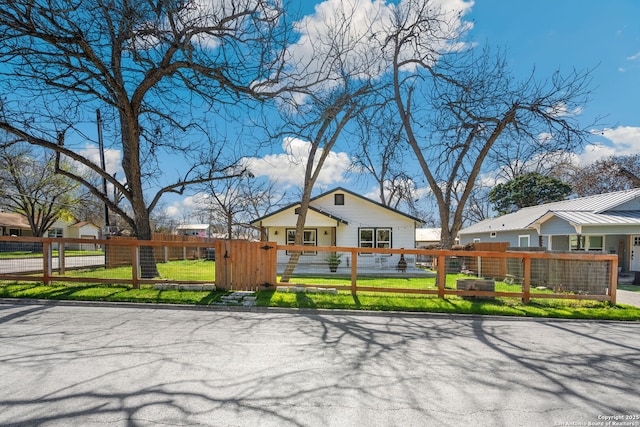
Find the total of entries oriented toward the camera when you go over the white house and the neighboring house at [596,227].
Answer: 2

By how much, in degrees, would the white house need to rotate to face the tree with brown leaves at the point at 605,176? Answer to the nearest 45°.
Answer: approximately 135° to its left

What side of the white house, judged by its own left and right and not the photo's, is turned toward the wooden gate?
front

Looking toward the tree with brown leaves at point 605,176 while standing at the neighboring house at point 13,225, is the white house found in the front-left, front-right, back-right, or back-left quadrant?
front-right

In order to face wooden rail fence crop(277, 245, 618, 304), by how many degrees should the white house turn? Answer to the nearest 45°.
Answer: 0° — it already faces it

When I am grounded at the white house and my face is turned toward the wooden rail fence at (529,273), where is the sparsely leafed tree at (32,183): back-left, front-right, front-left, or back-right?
back-right

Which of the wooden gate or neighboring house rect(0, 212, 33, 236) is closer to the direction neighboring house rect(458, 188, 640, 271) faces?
the wooden gate

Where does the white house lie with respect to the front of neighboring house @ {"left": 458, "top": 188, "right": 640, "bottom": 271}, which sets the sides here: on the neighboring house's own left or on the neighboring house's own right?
on the neighboring house's own right

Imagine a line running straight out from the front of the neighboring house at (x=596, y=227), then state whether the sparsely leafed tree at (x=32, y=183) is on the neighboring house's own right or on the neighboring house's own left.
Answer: on the neighboring house's own right

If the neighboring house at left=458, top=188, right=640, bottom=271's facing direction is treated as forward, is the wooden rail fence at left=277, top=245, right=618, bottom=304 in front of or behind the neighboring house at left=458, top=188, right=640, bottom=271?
in front

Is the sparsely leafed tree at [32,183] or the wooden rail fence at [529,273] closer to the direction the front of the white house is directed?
the wooden rail fence

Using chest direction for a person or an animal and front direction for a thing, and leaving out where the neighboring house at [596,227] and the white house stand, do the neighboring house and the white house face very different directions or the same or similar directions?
same or similar directions

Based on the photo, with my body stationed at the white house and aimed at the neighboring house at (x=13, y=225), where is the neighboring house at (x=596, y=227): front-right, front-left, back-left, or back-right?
back-right

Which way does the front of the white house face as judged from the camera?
facing the viewer
